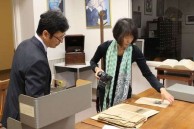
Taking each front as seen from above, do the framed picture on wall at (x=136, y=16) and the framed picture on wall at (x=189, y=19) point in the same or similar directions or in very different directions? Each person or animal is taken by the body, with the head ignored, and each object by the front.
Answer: same or similar directions

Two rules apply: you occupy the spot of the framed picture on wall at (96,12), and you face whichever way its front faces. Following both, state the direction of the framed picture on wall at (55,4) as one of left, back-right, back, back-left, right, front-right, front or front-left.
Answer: right

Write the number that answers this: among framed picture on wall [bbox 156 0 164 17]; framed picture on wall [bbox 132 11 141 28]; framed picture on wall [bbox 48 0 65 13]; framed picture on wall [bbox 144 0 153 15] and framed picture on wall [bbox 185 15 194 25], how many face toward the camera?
5

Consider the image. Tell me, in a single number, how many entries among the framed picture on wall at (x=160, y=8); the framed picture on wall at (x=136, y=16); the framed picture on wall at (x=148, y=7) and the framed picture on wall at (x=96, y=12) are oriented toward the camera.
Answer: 4

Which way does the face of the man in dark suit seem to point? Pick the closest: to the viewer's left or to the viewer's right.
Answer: to the viewer's right

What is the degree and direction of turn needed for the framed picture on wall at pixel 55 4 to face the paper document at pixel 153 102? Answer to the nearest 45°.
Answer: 0° — it already faces it

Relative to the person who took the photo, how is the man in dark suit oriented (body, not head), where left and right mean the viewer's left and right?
facing to the right of the viewer

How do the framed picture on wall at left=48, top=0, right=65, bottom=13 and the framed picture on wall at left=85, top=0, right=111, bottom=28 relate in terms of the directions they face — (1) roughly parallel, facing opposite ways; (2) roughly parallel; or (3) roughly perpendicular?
roughly parallel

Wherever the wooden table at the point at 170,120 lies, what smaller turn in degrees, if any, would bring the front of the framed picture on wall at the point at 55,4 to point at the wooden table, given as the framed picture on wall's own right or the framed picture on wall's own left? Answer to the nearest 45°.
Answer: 0° — it already faces it

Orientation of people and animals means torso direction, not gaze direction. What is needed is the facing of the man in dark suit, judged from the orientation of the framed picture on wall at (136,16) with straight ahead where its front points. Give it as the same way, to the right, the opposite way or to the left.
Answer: to the left

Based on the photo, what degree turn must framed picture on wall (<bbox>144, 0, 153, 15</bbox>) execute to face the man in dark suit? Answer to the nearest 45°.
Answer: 0° — it already faces them

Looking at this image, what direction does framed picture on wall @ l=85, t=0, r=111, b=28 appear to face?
toward the camera

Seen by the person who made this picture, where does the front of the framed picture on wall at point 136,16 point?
facing the viewer

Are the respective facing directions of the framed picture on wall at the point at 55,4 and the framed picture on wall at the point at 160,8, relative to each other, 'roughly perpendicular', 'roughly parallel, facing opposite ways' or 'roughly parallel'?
roughly parallel

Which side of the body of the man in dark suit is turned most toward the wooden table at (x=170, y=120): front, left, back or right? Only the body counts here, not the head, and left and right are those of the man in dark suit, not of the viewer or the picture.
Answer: front

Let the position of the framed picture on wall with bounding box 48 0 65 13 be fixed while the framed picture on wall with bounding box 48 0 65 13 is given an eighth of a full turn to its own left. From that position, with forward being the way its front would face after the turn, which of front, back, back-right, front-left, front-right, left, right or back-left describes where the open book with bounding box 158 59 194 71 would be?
front

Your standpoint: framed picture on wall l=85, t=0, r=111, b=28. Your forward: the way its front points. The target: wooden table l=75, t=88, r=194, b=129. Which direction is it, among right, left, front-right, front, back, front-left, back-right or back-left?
front
